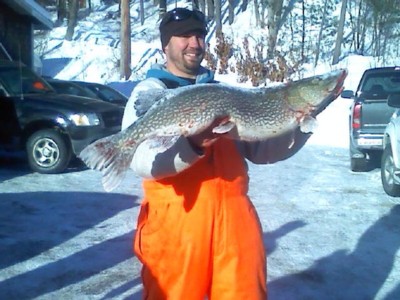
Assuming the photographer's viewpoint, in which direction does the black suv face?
facing the viewer and to the right of the viewer

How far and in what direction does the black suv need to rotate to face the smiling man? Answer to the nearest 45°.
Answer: approximately 45° to its right
